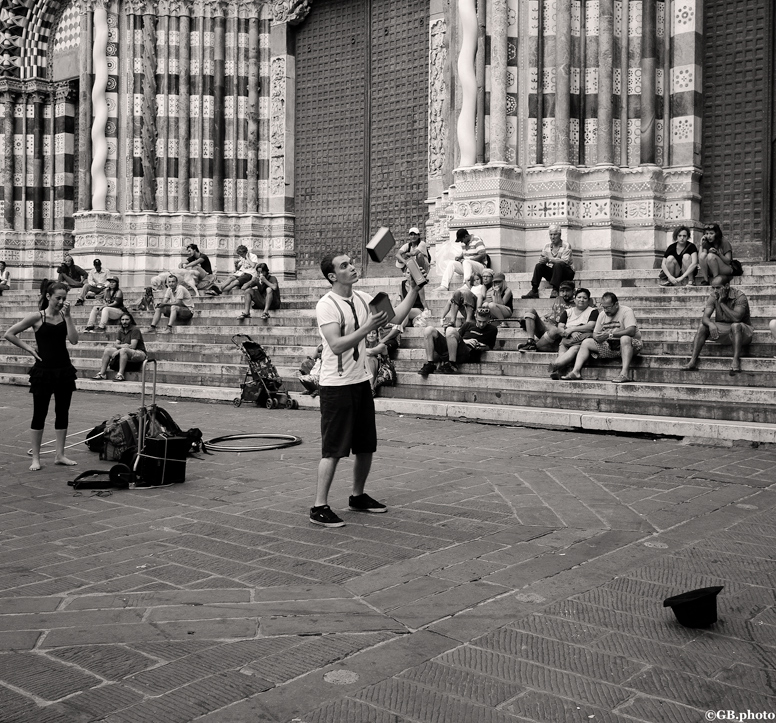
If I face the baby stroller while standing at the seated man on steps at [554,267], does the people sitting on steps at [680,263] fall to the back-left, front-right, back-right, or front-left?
back-left

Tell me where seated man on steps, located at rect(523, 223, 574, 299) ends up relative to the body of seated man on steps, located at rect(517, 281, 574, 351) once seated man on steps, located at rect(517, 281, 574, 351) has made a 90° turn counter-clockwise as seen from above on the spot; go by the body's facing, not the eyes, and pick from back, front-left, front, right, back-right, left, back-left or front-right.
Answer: back-left

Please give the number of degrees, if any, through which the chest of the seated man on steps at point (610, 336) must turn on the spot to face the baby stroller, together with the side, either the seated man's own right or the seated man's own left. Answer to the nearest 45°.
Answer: approximately 45° to the seated man's own right

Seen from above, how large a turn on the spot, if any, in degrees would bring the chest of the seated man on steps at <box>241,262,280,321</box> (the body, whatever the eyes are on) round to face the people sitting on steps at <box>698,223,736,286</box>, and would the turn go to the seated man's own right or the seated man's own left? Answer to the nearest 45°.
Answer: approximately 90° to the seated man's own left

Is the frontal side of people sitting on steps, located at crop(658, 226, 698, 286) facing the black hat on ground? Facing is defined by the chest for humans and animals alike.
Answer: yes

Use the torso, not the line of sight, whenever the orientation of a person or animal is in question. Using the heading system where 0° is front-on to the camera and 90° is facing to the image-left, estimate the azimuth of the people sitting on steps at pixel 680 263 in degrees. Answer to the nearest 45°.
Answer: approximately 0°

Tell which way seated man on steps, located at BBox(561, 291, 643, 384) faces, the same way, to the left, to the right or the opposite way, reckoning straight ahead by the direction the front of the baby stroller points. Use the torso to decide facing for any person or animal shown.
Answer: to the right

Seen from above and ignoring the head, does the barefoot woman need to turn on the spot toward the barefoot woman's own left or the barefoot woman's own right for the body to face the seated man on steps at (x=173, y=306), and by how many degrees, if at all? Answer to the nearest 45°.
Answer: approximately 135° to the barefoot woman's own left
